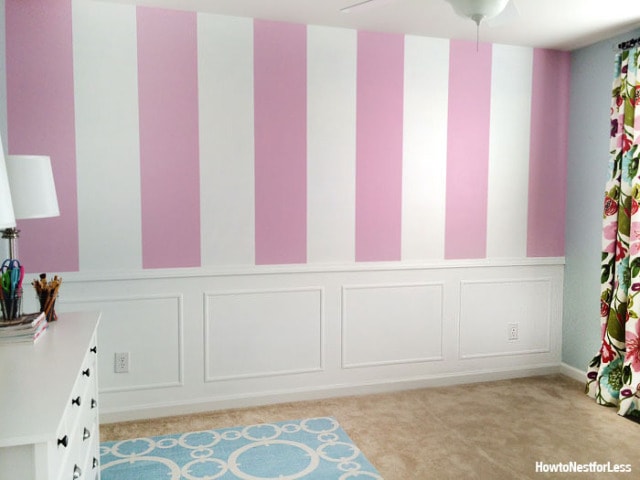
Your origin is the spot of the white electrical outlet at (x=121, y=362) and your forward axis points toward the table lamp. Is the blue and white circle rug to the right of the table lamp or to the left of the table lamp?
left

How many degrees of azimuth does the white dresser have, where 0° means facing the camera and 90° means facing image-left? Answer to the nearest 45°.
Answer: approximately 270°

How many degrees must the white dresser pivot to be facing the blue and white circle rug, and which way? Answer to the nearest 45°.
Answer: approximately 45° to its left

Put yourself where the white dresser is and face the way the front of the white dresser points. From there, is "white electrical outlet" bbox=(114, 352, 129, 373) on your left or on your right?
on your left

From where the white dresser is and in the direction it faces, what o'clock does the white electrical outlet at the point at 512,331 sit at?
The white electrical outlet is roughly at 11 o'clock from the white dresser.

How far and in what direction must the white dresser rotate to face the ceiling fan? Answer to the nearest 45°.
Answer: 0° — it already faces it
